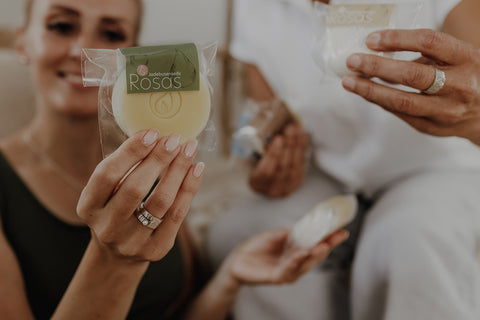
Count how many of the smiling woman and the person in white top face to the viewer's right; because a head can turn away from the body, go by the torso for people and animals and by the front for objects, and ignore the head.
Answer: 0

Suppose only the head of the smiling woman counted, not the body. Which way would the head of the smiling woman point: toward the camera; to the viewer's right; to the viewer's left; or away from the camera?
toward the camera

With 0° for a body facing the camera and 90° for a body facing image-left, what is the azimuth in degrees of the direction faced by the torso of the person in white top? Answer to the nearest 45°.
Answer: approximately 45°

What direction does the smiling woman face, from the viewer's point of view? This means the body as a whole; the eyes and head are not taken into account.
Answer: toward the camera
